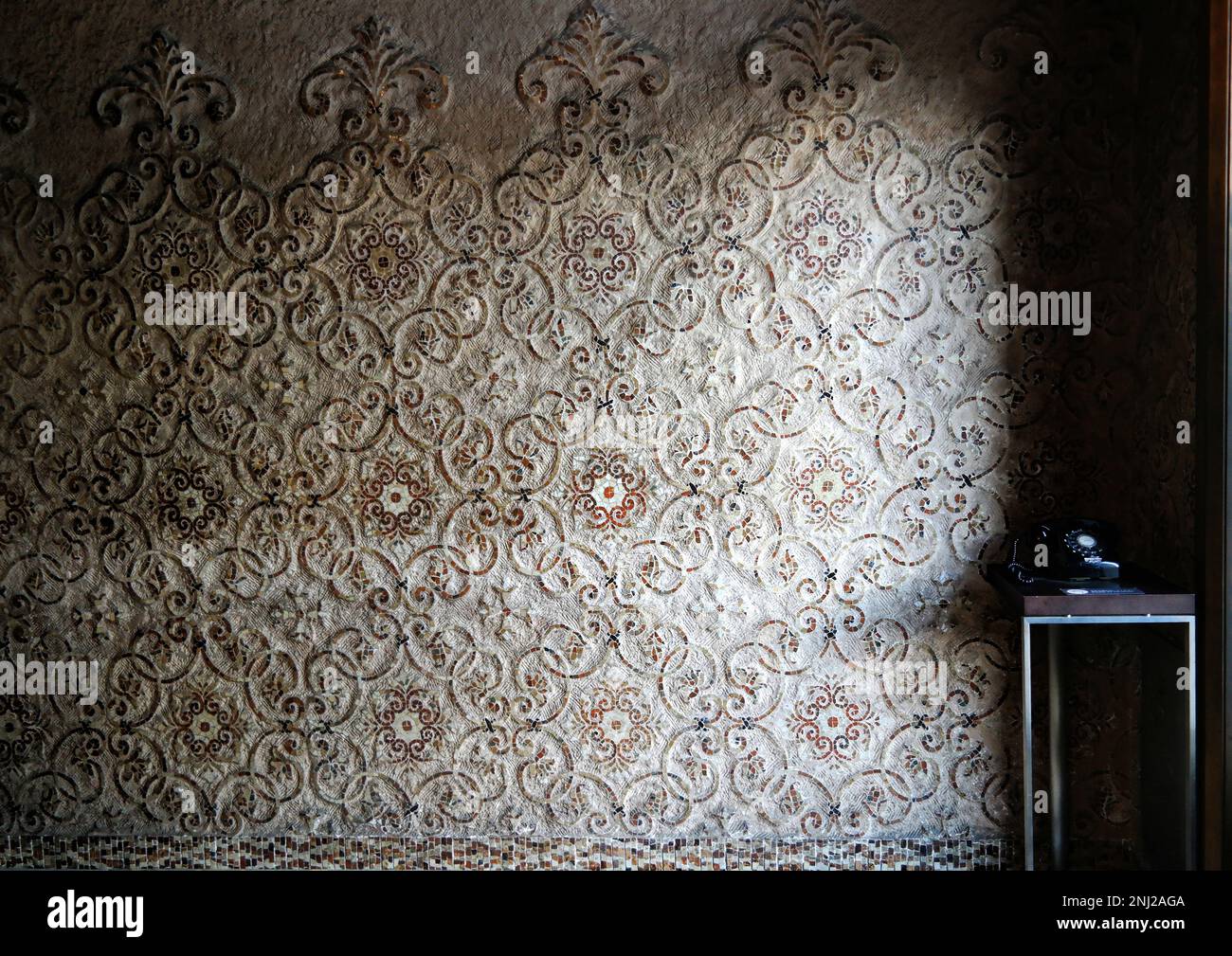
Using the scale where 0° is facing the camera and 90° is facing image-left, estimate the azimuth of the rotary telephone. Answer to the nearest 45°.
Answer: approximately 315°
